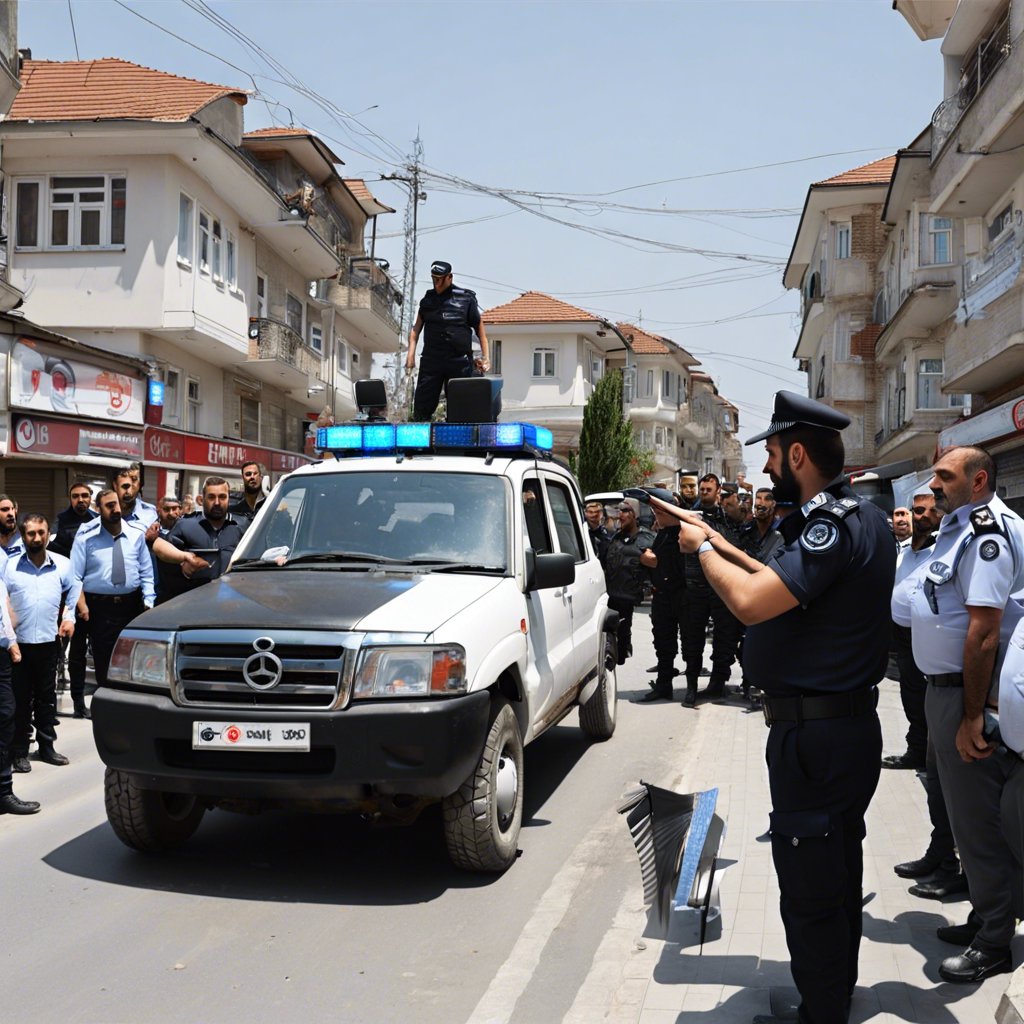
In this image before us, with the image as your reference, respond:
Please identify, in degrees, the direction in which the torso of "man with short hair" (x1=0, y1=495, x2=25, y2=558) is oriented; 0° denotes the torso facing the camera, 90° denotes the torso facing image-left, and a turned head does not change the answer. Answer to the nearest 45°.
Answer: approximately 315°

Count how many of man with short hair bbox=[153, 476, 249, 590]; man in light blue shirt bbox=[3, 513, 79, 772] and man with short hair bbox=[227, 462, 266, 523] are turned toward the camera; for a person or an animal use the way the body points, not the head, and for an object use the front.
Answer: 3

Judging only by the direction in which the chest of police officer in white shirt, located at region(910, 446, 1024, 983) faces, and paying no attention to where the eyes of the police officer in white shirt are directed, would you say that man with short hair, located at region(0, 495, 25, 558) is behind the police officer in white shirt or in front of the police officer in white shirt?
in front

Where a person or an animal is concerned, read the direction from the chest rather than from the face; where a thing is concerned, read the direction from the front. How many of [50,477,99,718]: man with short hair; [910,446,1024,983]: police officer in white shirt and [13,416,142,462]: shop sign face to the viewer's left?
1

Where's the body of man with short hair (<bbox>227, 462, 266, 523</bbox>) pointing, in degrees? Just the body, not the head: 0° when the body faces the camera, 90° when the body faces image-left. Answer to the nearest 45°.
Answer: approximately 0°

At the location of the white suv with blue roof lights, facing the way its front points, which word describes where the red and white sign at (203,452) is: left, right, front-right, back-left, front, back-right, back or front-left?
back-right

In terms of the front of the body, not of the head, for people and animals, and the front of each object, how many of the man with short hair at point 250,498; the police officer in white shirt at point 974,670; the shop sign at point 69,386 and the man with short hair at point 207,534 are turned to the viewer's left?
1

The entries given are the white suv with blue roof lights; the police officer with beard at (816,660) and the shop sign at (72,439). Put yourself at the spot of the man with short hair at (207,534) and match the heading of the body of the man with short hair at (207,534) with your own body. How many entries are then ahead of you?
2

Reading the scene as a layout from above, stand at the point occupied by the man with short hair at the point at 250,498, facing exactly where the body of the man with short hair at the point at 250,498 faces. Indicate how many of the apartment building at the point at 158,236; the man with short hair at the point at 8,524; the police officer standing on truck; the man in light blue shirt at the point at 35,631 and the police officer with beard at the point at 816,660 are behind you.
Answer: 1

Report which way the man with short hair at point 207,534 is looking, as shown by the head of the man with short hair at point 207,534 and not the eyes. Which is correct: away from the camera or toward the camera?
toward the camera

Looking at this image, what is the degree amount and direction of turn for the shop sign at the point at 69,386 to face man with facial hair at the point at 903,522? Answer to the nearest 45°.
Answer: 0° — it already faces them

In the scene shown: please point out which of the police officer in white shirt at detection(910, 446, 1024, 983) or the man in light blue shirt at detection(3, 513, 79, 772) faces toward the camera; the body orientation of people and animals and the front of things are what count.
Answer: the man in light blue shirt

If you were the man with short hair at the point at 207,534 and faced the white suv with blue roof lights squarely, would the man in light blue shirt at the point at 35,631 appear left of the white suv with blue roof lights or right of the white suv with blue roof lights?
right

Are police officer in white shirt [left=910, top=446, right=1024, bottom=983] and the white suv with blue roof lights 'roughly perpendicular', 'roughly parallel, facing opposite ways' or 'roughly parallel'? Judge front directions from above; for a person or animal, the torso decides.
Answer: roughly perpendicular

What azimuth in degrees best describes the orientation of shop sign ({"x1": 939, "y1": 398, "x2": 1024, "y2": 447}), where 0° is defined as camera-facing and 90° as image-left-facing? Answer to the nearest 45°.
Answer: approximately 45°

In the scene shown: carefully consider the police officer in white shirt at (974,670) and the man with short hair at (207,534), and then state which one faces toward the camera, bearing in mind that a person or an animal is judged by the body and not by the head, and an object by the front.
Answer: the man with short hair
